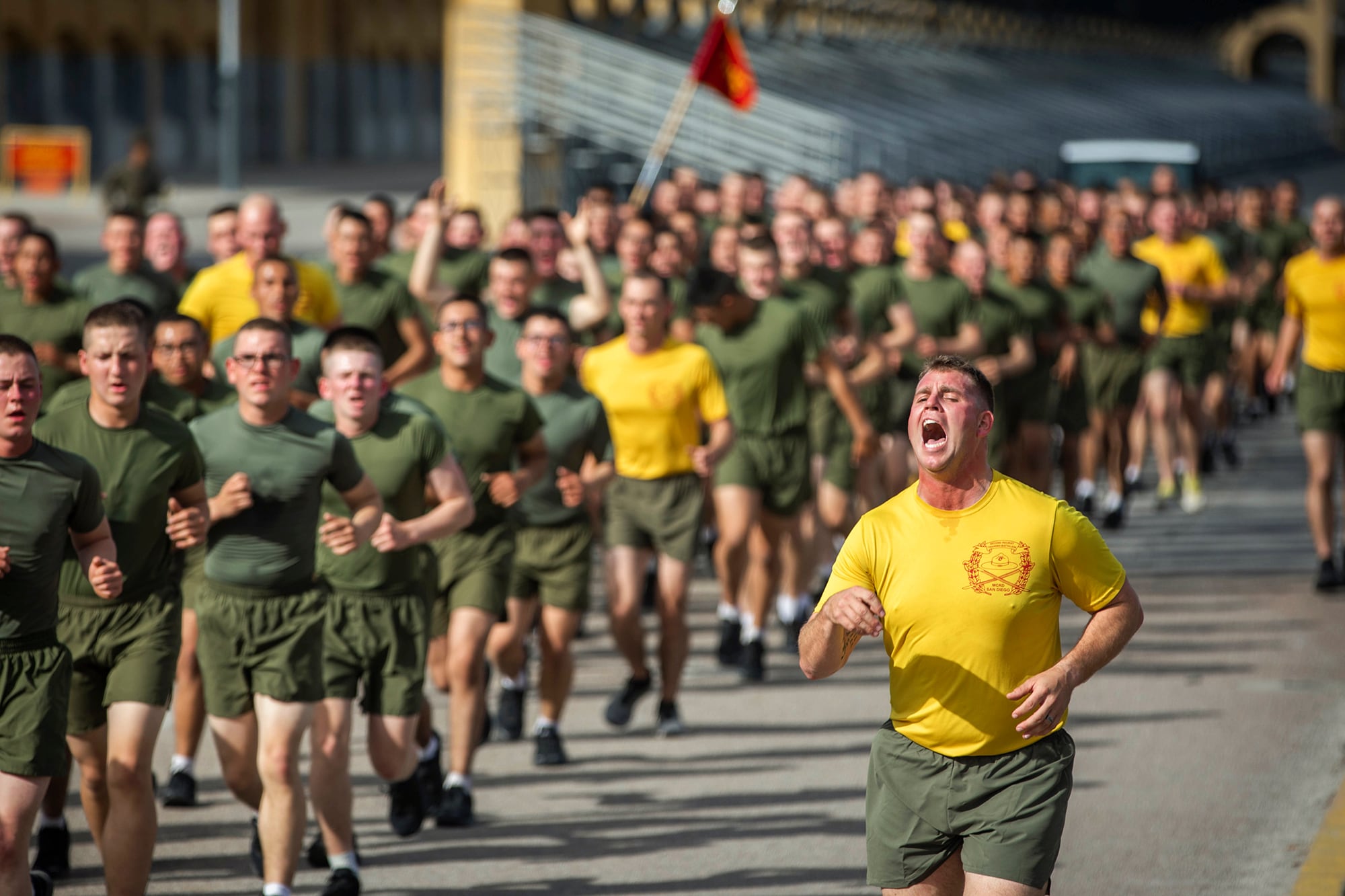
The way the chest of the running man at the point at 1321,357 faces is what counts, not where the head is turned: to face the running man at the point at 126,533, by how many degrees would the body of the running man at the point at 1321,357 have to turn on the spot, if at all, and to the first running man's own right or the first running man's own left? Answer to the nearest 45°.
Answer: approximately 45° to the first running man's own right

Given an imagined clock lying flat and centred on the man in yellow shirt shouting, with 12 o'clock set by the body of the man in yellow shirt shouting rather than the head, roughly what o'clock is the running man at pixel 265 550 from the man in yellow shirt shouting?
The running man is roughly at 4 o'clock from the man in yellow shirt shouting.

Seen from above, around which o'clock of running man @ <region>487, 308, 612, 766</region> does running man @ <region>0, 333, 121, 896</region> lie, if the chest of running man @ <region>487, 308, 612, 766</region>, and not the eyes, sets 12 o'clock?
running man @ <region>0, 333, 121, 896</region> is roughly at 1 o'clock from running man @ <region>487, 308, 612, 766</region>.

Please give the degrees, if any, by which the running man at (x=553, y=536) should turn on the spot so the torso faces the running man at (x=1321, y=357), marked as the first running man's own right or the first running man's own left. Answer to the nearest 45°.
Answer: approximately 135° to the first running man's own left

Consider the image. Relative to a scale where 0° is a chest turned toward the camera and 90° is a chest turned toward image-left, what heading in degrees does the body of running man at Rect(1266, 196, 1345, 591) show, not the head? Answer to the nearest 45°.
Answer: approximately 0°

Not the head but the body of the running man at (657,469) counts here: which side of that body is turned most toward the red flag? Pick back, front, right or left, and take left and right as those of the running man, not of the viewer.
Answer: back

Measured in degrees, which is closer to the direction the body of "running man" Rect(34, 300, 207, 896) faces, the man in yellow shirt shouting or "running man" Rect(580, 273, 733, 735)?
the man in yellow shirt shouting

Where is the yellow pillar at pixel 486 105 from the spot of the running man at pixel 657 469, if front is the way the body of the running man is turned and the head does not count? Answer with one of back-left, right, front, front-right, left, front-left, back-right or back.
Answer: back

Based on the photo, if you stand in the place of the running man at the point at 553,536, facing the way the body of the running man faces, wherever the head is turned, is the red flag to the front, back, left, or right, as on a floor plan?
back
